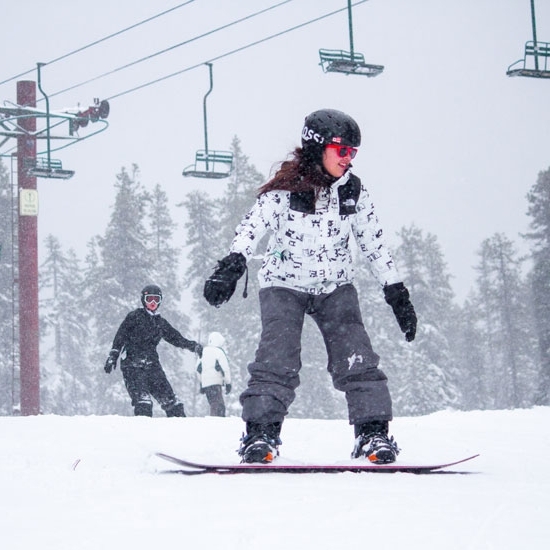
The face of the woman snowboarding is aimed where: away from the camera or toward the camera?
toward the camera

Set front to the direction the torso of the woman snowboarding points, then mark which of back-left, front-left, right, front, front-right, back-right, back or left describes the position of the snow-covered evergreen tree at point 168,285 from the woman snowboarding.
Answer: back

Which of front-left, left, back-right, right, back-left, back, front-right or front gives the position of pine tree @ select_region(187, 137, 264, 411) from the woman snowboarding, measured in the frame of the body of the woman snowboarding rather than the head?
back

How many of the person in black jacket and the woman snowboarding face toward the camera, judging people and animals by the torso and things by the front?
2

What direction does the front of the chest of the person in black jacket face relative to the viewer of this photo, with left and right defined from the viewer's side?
facing the viewer

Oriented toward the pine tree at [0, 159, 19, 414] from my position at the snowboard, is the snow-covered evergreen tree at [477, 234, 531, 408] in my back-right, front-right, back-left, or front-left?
front-right

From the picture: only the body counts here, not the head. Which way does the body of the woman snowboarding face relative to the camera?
toward the camera

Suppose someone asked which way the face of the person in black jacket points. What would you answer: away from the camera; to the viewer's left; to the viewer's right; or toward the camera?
toward the camera
